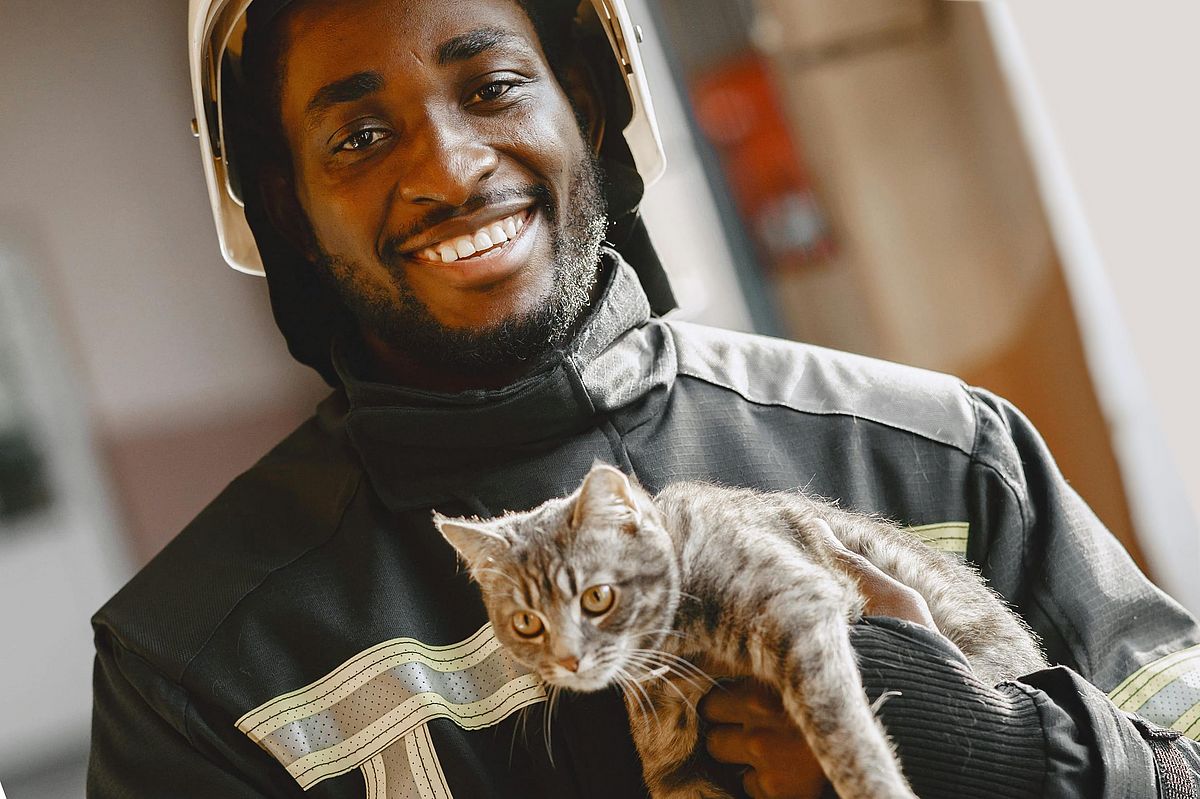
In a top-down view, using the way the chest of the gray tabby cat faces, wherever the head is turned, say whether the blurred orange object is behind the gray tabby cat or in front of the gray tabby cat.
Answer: behind

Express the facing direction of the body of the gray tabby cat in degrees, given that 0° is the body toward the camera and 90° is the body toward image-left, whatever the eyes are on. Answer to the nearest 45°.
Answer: approximately 45°

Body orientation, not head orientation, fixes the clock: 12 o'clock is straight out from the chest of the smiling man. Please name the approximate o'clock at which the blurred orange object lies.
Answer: The blurred orange object is roughly at 7 o'clock from the smiling man.

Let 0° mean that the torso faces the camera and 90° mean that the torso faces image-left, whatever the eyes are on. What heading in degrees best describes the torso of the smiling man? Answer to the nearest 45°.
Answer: approximately 0°
